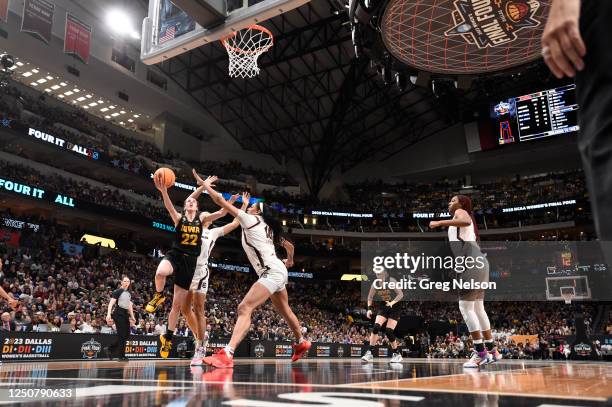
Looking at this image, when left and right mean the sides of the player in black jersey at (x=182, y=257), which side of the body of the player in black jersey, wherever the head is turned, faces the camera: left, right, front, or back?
front

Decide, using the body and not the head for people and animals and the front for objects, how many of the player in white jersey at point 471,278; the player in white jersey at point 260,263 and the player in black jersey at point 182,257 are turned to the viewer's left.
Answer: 2

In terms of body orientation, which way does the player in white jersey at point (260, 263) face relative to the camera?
to the viewer's left

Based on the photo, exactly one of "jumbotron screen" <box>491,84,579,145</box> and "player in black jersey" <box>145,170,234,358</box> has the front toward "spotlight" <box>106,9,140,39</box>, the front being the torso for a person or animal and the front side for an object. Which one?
the jumbotron screen

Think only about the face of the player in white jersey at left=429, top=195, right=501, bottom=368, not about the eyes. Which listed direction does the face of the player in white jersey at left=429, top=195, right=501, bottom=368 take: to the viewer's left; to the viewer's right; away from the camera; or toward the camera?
to the viewer's left

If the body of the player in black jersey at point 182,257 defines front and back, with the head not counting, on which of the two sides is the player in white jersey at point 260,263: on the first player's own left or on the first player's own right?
on the first player's own left

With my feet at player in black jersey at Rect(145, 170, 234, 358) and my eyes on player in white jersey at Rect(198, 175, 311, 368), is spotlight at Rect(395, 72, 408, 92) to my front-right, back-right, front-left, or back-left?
front-left

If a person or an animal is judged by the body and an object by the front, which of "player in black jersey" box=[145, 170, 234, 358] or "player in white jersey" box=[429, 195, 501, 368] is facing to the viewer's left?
the player in white jersey

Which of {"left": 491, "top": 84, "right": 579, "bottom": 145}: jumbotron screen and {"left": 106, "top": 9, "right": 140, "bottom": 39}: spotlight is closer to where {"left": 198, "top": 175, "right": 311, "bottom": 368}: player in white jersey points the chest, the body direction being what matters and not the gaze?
the spotlight
